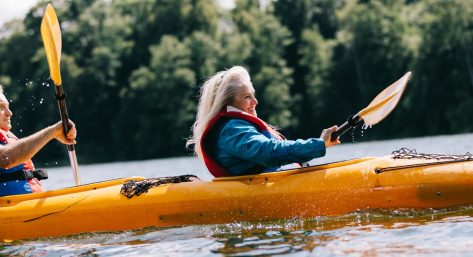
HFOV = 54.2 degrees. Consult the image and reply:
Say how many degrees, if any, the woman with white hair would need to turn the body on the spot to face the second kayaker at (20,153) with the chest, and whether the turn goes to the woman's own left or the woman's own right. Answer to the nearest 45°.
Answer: approximately 180°

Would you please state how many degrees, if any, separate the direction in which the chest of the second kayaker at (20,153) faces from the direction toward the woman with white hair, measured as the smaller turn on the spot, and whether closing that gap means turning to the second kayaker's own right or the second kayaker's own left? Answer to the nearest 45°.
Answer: approximately 45° to the second kayaker's own right

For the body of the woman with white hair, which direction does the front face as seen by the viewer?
to the viewer's right

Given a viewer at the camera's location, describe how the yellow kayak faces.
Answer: facing to the right of the viewer

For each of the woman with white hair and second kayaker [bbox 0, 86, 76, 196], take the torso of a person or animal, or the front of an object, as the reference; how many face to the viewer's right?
2

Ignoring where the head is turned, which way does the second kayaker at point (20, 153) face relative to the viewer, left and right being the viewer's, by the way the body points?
facing to the right of the viewer
